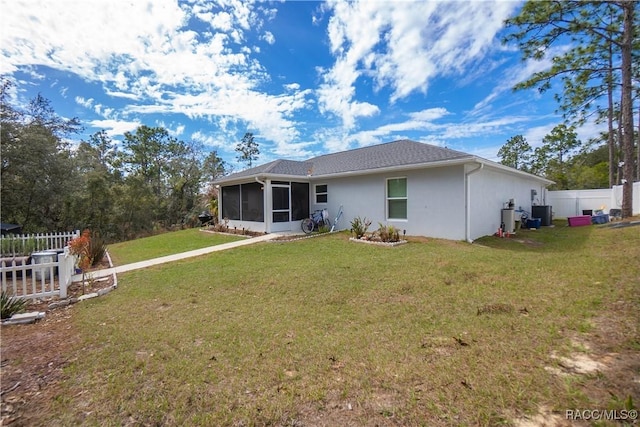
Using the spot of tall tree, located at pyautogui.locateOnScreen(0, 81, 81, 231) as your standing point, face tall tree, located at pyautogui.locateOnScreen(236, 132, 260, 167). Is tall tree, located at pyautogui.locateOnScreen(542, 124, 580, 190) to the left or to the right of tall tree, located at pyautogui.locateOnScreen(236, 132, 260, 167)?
right
